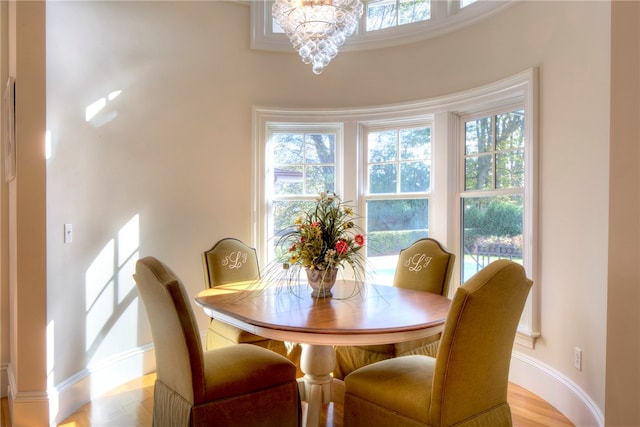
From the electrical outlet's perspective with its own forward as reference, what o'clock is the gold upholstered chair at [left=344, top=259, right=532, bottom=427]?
The gold upholstered chair is roughly at 11 o'clock from the electrical outlet.

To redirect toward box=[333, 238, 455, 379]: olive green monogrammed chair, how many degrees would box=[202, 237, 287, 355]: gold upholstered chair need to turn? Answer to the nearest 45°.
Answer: approximately 45° to its left

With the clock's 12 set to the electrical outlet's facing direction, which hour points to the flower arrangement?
The flower arrangement is roughly at 12 o'clock from the electrical outlet.

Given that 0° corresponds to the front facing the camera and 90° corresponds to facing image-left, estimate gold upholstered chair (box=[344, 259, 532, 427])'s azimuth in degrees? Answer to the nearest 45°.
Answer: approximately 135°

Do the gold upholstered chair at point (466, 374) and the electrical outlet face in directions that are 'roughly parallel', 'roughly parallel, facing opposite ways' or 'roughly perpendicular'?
roughly perpendicular

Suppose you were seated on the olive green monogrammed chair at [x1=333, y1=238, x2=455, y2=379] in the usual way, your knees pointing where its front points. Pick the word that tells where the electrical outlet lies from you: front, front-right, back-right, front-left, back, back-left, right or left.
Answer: back-left

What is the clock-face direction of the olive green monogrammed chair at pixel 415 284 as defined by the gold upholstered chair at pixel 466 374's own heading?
The olive green monogrammed chair is roughly at 1 o'clock from the gold upholstered chair.

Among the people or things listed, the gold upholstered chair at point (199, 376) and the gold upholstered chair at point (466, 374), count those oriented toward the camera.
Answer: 0

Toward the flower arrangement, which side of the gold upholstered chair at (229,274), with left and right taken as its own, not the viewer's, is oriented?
front

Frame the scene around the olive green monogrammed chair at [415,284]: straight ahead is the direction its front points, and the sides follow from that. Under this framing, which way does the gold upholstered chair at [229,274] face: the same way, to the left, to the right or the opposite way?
to the left

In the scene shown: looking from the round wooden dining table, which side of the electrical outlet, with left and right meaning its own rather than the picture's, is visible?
front

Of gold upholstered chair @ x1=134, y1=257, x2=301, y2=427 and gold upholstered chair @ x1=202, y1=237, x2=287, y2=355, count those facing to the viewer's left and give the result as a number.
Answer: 0

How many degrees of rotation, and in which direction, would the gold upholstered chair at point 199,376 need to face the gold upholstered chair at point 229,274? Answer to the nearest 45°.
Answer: approximately 45° to its left

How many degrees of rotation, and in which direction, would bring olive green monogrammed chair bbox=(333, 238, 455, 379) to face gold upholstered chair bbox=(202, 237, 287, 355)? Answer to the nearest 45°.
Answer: approximately 45° to its right

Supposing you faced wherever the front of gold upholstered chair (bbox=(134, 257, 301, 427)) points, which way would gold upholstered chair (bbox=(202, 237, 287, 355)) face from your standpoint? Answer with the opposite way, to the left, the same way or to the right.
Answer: to the right
